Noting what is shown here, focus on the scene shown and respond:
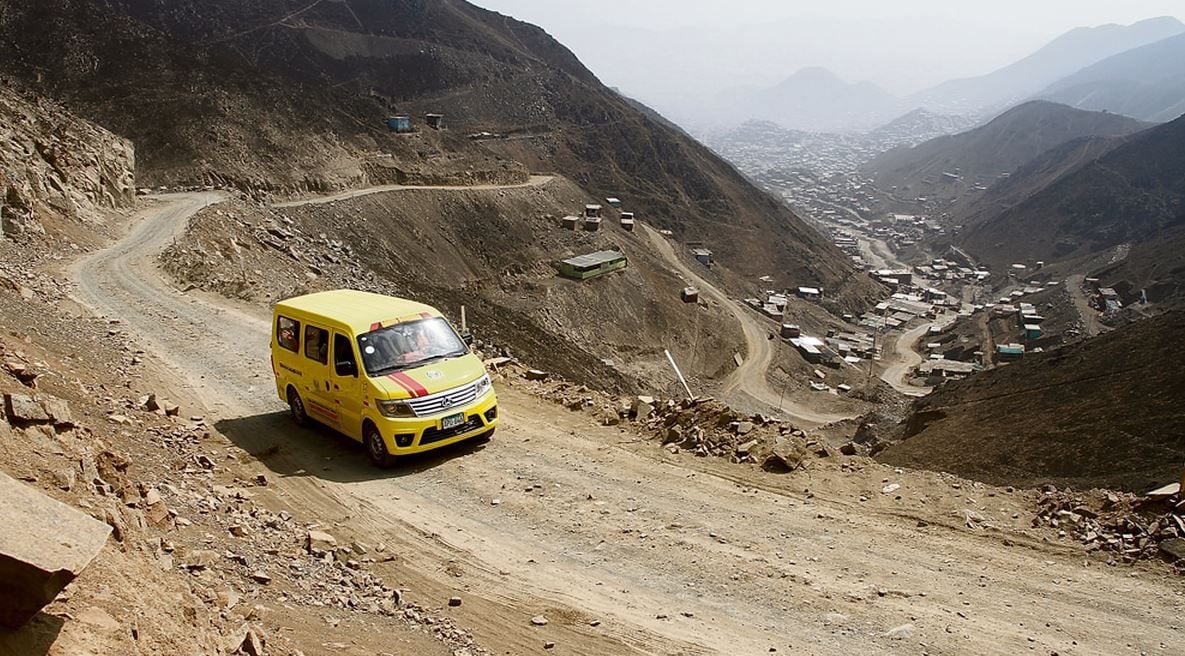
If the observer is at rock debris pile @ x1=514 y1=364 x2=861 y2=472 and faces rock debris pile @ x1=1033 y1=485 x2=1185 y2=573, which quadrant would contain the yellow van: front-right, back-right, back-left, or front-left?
back-right

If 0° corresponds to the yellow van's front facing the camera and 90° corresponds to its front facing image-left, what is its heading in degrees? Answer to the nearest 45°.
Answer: approximately 315°

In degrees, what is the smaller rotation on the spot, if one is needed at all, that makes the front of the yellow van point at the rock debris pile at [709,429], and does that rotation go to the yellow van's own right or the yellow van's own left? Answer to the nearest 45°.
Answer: approximately 45° to the yellow van's own left

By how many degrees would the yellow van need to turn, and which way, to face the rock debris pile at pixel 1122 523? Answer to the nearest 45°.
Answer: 0° — it already faces it
